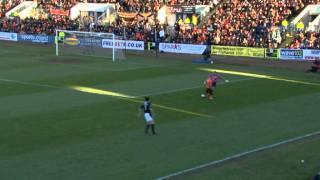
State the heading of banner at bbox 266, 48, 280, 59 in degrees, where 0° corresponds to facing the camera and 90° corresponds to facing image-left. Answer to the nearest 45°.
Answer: approximately 0°

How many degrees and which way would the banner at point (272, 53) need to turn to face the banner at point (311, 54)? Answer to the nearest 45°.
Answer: approximately 45° to its left

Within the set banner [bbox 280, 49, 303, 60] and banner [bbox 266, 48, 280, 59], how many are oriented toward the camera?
2

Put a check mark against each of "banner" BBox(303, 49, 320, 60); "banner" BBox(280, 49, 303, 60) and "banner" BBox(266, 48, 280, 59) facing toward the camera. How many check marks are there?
3

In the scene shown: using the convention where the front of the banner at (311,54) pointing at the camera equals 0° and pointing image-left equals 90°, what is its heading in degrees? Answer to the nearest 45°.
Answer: approximately 0°

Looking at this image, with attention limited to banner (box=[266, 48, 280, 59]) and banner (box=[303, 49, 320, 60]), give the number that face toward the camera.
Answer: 2

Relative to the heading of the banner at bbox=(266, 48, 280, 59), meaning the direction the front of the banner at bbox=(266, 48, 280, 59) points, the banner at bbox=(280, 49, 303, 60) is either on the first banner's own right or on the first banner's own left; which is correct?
on the first banner's own left

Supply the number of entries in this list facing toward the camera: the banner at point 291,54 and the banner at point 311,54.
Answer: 2

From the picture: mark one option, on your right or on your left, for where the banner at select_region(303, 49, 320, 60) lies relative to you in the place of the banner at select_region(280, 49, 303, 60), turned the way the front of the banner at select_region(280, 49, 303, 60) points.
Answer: on your left
